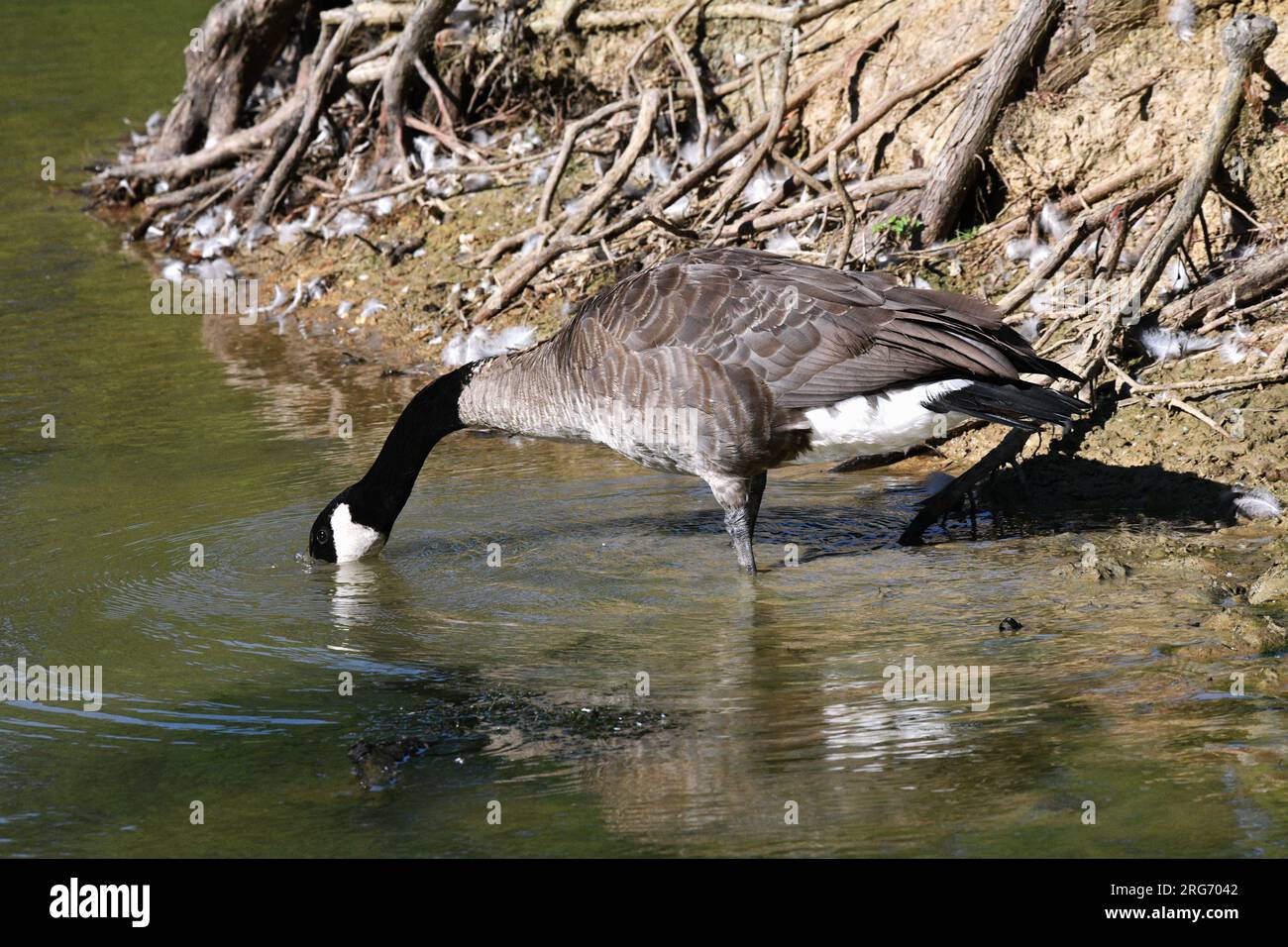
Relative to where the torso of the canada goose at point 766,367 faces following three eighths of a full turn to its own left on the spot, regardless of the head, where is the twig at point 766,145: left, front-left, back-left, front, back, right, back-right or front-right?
back-left

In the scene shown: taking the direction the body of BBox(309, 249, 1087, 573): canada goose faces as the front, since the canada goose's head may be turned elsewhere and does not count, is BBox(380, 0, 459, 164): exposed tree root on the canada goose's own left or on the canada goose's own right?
on the canada goose's own right

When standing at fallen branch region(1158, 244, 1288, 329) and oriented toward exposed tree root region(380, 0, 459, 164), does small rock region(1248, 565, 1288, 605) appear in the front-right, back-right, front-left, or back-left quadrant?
back-left

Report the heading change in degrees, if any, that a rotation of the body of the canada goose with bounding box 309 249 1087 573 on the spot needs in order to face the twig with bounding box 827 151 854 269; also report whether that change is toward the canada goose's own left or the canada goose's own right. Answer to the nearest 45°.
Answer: approximately 90° to the canada goose's own right

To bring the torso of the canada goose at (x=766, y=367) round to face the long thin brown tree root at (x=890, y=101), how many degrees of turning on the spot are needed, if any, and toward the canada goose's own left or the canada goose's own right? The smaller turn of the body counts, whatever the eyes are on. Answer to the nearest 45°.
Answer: approximately 90° to the canada goose's own right

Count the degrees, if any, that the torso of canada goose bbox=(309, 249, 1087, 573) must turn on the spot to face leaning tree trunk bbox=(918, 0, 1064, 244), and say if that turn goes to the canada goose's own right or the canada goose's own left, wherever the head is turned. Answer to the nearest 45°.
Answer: approximately 135° to the canada goose's own right

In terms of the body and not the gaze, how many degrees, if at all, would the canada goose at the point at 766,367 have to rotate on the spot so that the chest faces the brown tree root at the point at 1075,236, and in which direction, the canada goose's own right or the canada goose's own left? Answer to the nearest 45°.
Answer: approximately 135° to the canada goose's own right

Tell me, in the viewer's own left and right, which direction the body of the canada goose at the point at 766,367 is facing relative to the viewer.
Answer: facing to the left of the viewer

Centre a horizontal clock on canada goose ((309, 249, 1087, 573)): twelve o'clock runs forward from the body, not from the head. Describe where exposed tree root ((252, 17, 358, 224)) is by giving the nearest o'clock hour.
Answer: The exposed tree root is roughly at 2 o'clock from the canada goose.

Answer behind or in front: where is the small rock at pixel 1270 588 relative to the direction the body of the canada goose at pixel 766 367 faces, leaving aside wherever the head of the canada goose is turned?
behind

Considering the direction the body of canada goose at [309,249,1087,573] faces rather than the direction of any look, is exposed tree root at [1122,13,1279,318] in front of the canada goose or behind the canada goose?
behind

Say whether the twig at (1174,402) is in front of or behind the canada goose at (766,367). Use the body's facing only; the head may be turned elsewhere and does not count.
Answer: behind

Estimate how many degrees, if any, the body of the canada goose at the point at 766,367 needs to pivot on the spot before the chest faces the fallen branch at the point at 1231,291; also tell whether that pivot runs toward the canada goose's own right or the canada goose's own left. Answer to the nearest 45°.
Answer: approximately 135° to the canada goose's own right
